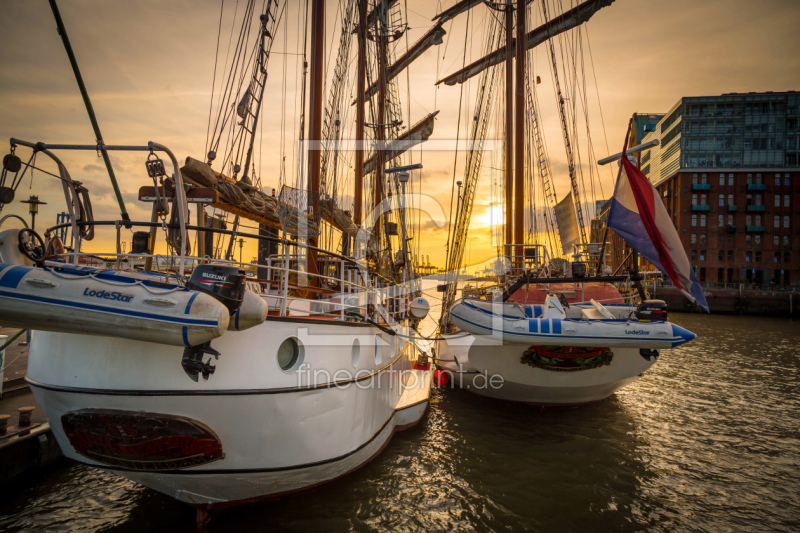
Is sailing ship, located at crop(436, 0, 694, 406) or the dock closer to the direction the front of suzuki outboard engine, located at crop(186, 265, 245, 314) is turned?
the dock

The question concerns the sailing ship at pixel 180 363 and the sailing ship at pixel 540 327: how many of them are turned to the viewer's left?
0

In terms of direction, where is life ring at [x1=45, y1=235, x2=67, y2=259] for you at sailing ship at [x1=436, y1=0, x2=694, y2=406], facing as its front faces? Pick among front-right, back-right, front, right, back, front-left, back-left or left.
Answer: back-left

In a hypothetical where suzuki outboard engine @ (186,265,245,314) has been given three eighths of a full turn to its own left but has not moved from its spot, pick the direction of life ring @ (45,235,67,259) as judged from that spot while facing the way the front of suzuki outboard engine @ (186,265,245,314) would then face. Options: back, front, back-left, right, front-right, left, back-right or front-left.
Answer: back

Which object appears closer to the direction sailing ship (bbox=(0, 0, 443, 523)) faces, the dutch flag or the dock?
the dutch flag

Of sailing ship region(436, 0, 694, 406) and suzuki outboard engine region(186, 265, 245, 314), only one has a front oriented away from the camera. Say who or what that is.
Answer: the sailing ship

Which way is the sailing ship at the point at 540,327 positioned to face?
away from the camera

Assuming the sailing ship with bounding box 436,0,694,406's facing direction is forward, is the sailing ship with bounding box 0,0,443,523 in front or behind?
behind

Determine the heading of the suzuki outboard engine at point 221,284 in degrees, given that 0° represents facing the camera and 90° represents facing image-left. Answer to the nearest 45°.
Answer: approximately 90°

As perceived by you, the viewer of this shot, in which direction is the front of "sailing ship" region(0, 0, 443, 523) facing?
facing away from the viewer and to the right of the viewer

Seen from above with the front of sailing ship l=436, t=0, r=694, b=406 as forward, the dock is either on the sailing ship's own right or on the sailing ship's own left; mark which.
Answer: on the sailing ship's own left

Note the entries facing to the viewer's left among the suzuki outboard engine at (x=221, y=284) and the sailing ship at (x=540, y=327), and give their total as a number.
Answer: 1

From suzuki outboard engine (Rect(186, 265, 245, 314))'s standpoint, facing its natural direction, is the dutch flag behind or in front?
behind
